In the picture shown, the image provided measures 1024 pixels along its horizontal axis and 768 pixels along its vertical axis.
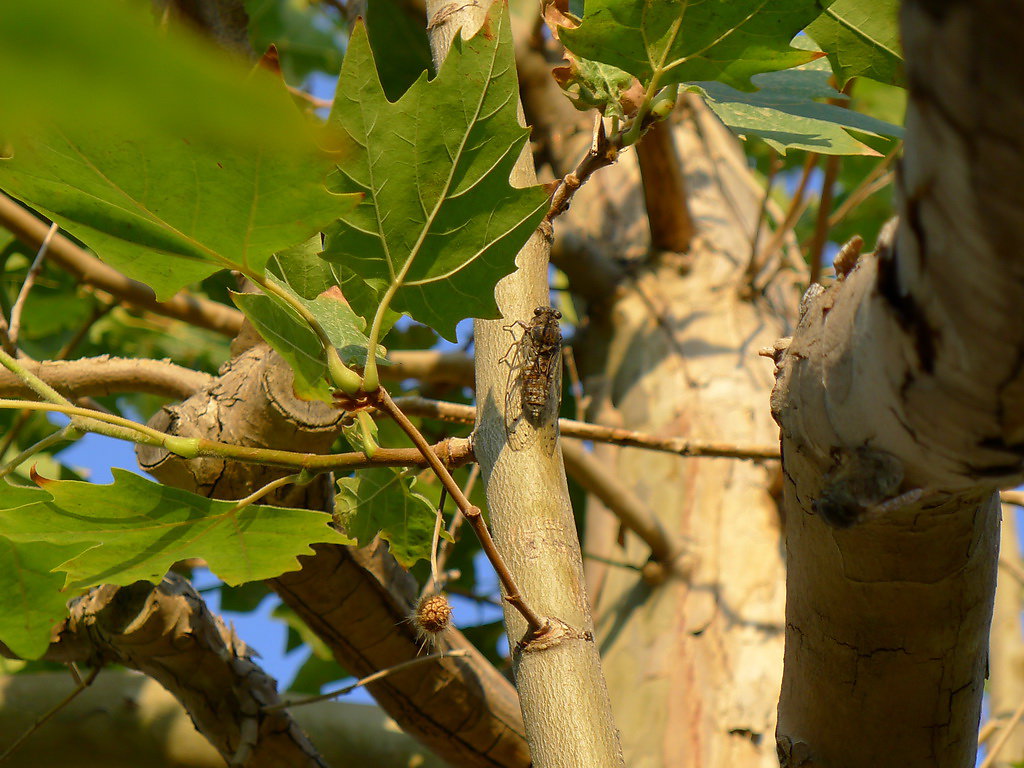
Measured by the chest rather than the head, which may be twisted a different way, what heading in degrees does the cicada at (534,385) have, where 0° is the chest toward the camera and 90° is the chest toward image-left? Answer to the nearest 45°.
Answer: approximately 180°

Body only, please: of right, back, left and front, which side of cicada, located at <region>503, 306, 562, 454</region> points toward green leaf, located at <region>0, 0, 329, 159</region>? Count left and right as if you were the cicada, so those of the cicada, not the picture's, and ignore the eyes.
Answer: back

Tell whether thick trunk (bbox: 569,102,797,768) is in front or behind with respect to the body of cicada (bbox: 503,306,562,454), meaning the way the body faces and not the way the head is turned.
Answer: in front
